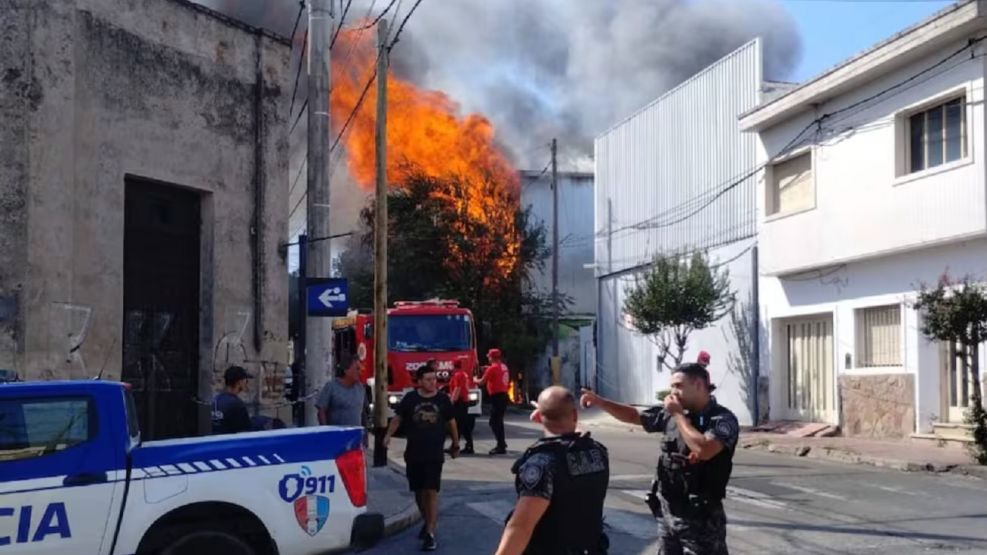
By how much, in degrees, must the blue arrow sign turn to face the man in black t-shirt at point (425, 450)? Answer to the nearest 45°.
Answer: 0° — it already faces them

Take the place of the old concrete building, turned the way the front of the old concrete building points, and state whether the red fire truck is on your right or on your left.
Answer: on your left

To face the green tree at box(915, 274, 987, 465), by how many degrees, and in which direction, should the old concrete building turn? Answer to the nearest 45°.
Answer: approximately 45° to its left

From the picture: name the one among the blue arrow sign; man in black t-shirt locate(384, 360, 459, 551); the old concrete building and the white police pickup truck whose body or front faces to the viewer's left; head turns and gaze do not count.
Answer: the white police pickup truck

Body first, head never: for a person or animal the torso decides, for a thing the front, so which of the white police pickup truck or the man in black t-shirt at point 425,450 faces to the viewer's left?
the white police pickup truck

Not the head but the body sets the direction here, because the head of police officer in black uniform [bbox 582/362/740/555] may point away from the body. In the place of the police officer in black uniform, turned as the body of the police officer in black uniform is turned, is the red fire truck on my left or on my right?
on my right

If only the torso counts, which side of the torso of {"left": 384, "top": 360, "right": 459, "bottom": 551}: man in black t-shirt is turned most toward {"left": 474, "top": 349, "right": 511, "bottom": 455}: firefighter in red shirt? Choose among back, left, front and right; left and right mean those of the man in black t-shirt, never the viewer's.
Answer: back

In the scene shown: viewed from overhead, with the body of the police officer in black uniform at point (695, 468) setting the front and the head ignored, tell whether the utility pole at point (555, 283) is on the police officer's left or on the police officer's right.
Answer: on the police officer's right

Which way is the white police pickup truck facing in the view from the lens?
facing to the left of the viewer

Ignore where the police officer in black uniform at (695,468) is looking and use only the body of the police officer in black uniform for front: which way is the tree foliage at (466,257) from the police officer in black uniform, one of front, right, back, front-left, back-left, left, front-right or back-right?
back-right

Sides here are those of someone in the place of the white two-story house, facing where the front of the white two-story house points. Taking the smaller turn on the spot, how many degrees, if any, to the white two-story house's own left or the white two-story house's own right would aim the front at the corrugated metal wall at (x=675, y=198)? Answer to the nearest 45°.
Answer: approximately 90° to the white two-story house's own right

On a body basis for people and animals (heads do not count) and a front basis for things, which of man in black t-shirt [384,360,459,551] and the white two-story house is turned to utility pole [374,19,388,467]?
the white two-story house
